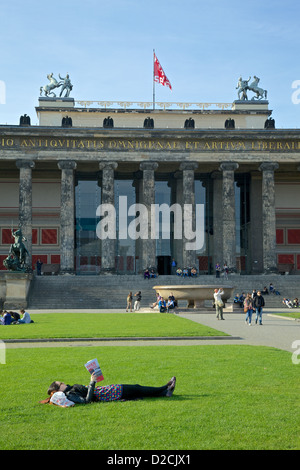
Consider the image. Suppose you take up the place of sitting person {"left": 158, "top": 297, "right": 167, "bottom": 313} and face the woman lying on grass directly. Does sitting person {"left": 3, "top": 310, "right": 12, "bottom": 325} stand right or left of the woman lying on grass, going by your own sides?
right

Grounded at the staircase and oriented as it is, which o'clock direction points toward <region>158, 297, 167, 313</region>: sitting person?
The sitting person is roughly at 11 o'clock from the staircase.

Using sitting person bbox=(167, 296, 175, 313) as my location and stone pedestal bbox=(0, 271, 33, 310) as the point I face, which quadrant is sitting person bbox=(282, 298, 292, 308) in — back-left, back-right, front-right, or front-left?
back-right

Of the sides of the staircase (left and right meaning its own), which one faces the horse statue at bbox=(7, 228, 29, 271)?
right

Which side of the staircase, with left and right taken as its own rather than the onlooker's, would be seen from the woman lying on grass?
front

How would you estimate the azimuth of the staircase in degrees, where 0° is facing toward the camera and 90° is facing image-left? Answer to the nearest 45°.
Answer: approximately 0°

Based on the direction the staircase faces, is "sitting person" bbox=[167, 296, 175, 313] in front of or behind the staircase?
in front

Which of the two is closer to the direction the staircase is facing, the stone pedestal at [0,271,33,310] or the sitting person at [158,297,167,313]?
the sitting person
